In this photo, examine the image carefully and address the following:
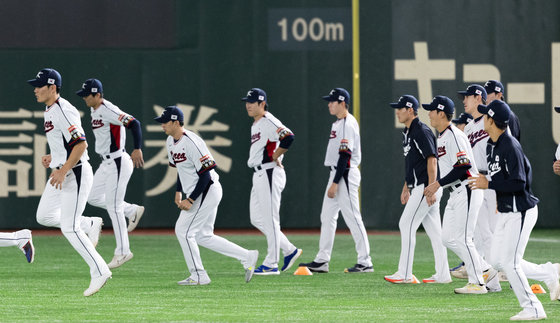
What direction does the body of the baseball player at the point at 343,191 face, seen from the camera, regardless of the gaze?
to the viewer's left

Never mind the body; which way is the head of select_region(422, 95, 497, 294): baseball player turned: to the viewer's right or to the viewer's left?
to the viewer's left

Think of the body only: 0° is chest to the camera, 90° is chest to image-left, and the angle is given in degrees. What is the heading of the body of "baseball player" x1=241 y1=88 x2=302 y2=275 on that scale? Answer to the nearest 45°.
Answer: approximately 45°

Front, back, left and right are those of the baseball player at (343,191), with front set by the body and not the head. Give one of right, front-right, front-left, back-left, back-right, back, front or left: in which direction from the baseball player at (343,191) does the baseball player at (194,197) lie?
front-left

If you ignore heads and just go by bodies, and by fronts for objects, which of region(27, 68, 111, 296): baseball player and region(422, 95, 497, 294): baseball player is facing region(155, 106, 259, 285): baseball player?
region(422, 95, 497, 294): baseball player

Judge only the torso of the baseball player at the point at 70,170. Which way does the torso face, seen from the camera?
to the viewer's left

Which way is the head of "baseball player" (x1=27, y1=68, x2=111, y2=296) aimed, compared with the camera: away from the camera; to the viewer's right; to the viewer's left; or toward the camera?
to the viewer's left

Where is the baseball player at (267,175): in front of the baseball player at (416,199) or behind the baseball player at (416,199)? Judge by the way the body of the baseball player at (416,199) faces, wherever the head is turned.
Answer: in front

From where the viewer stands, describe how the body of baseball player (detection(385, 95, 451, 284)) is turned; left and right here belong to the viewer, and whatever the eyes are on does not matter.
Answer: facing to the left of the viewer

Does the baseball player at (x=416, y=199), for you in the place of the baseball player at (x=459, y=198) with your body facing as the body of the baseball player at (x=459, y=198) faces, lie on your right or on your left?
on your right

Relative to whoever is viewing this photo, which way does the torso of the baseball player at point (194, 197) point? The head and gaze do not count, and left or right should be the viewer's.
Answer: facing to the left of the viewer
